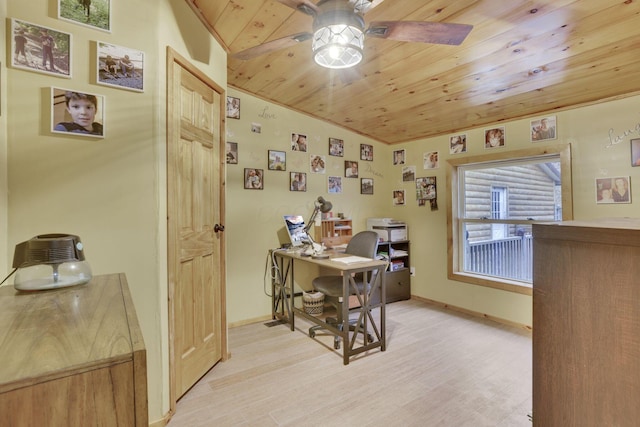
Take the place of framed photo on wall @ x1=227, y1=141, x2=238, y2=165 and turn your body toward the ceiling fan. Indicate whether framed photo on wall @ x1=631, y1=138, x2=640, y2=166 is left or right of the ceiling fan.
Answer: left

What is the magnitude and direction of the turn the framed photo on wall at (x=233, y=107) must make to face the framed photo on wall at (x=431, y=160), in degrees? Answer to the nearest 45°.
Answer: approximately 45° to its left

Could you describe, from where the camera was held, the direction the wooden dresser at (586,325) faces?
facing to the left of the viewer

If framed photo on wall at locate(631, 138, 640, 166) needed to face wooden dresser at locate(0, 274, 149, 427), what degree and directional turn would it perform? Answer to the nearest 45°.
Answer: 0° — it already faces it

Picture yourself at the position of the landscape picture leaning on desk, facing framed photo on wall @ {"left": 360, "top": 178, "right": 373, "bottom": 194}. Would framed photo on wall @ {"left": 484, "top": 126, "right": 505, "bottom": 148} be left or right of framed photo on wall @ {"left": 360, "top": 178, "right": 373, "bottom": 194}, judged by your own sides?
right

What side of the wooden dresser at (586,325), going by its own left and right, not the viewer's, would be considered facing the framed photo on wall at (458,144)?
right
